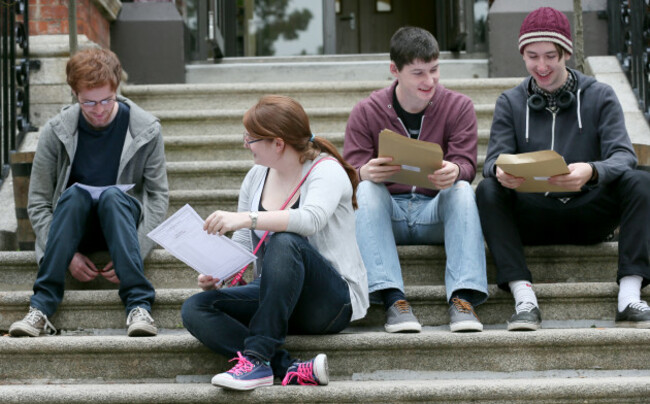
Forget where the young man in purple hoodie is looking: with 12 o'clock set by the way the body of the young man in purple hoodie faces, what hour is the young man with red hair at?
The young man with red hair is roughly at 3 o'clock from the young man in purple hoodie.

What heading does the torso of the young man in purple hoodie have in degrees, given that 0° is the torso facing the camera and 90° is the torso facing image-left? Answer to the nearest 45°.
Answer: approximately 0°

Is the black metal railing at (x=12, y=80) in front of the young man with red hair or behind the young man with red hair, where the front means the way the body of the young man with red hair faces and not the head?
behind

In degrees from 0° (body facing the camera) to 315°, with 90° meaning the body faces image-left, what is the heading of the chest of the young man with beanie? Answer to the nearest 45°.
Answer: approximately 0°

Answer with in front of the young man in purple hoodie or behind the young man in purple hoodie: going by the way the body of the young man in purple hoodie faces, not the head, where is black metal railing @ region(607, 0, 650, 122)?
behind

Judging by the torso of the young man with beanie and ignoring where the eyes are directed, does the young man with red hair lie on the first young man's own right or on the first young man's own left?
on the first young man's own right

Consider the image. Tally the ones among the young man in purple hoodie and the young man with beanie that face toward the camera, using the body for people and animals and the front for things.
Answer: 2
